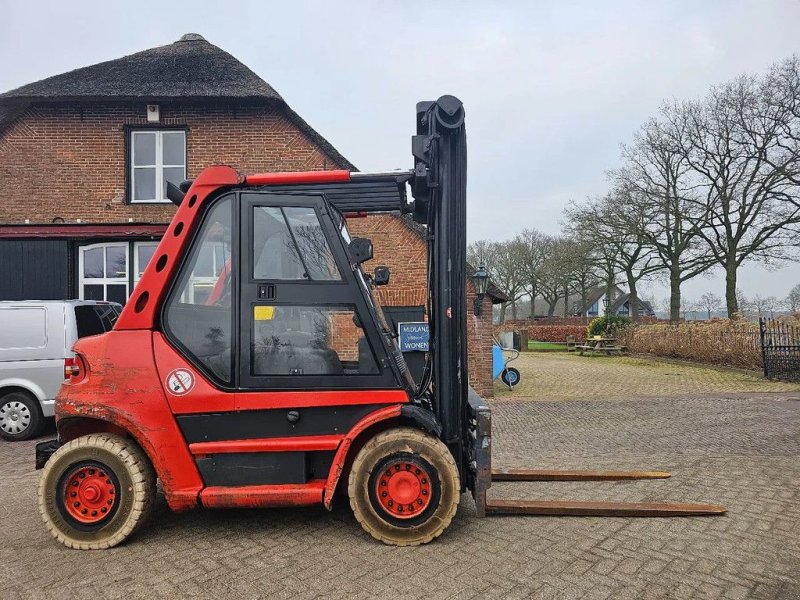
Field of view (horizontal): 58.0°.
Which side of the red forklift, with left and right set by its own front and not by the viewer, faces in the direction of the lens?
right

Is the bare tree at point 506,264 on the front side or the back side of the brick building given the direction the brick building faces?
on the back side

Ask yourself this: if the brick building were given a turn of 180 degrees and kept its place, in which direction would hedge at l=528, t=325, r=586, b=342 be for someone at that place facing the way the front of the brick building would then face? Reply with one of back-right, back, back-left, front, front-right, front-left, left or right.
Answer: front-right

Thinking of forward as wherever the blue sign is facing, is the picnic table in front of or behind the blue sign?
behind

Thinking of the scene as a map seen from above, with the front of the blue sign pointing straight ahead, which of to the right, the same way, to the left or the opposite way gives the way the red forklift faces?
to the left

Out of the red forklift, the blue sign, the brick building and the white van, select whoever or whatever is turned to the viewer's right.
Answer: the red forklift

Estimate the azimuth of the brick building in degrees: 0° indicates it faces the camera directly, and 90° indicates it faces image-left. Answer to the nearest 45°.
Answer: approximately 0°

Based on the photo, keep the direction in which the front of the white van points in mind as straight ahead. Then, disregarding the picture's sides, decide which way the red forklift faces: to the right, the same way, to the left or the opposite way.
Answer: the opposite way
